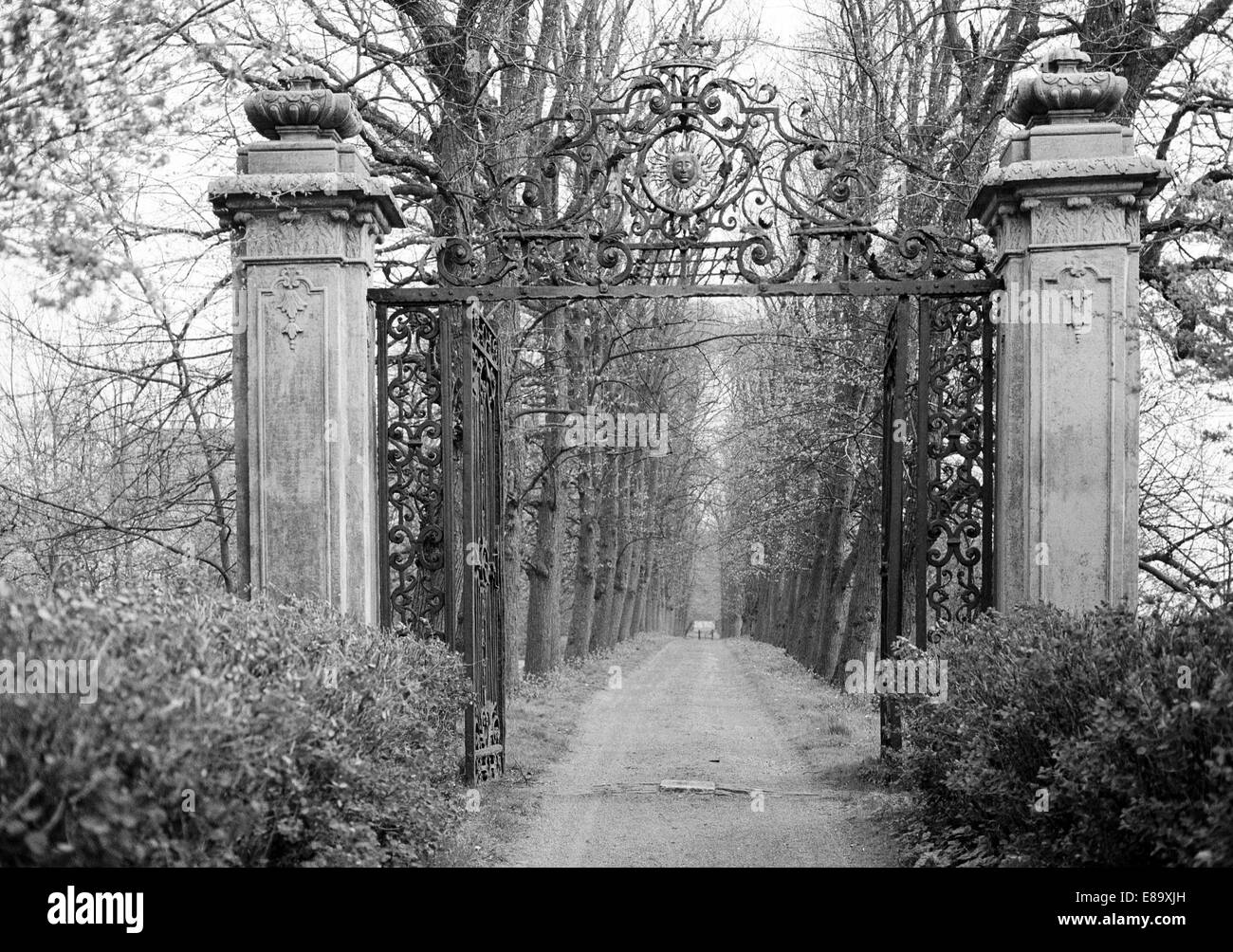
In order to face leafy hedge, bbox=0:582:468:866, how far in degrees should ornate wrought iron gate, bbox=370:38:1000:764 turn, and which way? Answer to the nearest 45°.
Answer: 0° — it already faces it

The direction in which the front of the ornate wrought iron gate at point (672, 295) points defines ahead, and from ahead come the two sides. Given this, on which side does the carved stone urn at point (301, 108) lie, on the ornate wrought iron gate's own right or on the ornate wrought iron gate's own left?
on the ornate wrought iron gate's own right

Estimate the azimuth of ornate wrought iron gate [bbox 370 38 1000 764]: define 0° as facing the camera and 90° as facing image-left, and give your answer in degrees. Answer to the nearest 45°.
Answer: approximately 0°

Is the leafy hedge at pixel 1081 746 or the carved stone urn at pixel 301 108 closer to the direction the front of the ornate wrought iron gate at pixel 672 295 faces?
the leafy hedge

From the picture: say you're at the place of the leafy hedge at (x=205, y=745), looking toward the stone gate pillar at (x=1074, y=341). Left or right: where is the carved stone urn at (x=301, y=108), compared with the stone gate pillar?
left

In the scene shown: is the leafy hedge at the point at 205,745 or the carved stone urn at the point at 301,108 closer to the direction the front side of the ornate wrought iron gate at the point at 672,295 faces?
the leafy hedge
